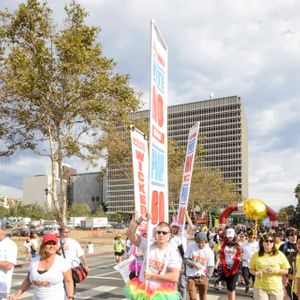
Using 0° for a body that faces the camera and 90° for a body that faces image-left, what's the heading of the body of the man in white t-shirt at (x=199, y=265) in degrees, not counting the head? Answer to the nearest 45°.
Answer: approximately 0°

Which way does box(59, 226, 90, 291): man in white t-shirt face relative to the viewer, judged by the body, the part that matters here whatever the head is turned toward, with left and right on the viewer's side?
facing the viewer and to the left of the viewer

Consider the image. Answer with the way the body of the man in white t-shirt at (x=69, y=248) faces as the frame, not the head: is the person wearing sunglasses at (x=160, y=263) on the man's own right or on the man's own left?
on the man's own left

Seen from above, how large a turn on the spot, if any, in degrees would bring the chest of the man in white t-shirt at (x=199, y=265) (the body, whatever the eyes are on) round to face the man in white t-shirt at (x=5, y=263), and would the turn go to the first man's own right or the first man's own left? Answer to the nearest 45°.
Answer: approximately 45° to the first man's own right

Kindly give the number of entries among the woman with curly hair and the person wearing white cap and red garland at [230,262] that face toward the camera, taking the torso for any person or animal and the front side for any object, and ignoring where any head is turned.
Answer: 2

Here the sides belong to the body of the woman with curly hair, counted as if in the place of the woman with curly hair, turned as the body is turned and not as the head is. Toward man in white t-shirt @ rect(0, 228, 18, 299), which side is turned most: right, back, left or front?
right

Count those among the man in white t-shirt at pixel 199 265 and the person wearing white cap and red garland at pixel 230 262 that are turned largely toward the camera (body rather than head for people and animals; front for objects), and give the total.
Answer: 2

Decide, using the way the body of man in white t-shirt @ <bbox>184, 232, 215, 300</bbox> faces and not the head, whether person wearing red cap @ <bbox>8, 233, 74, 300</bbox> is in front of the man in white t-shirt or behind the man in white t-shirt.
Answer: in front

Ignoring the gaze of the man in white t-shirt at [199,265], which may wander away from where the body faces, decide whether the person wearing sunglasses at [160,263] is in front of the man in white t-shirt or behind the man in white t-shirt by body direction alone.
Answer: in front
